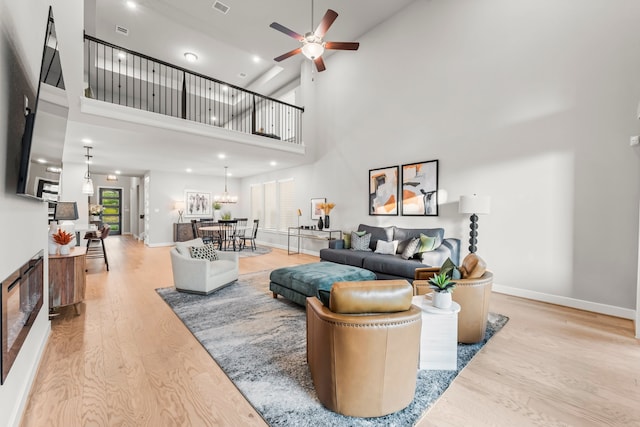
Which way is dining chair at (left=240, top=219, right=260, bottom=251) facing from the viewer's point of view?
to the viewer's left

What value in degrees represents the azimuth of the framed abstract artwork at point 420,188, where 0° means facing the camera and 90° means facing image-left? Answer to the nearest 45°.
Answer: approximately 45°

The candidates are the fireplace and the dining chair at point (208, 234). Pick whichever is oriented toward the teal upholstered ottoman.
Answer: the fireplace

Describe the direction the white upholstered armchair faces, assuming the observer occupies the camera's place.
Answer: facing the viewer and to the right of the viewer

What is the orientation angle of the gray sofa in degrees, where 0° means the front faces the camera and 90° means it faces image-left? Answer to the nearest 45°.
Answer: approximately 45°

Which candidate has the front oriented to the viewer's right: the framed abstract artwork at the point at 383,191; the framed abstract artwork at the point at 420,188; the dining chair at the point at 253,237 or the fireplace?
the fireplace

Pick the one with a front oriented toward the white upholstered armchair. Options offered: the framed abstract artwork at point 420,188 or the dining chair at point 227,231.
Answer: the framed abstract artwork

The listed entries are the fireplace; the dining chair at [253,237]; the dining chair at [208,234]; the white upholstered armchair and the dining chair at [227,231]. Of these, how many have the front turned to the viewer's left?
1

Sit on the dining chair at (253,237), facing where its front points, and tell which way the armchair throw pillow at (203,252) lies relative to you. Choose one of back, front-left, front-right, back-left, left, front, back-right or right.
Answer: left

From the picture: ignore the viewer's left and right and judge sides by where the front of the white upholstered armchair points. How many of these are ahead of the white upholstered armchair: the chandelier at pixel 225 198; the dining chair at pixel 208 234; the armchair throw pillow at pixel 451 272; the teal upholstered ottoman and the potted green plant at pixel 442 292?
3

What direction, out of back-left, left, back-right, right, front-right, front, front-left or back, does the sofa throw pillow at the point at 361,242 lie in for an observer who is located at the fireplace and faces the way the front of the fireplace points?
front

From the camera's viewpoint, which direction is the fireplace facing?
to the viewer's right

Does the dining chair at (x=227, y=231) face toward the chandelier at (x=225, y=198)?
yes

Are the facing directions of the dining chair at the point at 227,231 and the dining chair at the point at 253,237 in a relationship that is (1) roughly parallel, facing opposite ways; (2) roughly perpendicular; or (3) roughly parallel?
roughly perpendicular

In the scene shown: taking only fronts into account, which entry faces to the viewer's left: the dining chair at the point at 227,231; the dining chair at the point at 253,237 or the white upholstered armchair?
the dining chair at the point at 253,237

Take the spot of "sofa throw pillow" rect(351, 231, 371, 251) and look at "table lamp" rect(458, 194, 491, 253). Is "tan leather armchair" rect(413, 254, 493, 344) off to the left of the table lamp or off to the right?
right

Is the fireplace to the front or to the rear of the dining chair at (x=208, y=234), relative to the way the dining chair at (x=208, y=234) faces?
to the rear
